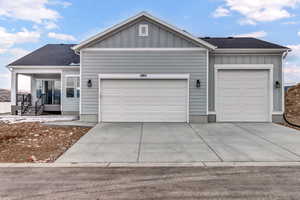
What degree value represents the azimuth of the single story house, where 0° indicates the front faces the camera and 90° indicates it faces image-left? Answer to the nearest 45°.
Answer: approximately 0°
